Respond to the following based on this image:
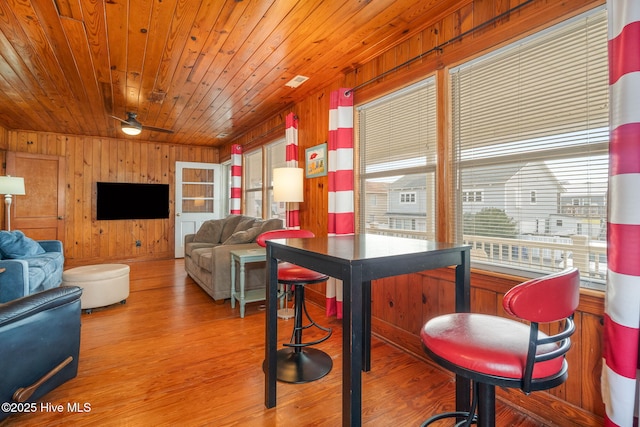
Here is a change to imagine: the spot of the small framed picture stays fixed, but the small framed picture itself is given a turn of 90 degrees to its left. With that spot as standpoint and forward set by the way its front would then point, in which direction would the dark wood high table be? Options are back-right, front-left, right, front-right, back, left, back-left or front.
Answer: front-right

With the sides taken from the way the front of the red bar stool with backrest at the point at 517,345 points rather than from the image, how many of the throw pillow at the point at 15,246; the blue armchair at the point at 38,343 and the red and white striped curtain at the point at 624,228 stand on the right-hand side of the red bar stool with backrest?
1

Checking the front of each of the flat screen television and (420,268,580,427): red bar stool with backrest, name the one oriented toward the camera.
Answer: the flat screen television

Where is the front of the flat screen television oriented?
toward the camera

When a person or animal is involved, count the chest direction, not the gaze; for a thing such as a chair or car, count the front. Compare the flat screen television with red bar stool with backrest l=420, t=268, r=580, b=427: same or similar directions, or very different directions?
very different directions

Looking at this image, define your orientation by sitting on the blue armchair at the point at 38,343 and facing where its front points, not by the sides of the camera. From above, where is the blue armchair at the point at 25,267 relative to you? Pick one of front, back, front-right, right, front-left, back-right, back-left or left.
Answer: front-left

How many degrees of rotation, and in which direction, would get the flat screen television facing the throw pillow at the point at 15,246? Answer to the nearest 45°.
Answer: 0° — it already faces it

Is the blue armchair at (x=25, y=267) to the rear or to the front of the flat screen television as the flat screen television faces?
to the front

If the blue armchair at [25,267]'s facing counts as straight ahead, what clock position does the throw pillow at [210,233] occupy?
The throw pillow is roughly at 10 o'clock from the blue armchair.

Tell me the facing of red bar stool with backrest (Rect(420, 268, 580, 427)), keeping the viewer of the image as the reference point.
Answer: facing away from the viewer and to the left of the viewer

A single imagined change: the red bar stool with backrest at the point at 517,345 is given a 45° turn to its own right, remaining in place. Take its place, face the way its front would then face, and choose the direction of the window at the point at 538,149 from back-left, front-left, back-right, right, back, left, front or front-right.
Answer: front

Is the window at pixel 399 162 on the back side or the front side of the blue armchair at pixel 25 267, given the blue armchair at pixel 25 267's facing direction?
on the front side

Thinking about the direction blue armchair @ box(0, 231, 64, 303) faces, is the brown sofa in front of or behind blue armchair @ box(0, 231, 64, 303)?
in front

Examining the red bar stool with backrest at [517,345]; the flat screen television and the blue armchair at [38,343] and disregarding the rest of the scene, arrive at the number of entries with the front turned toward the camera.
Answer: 1
